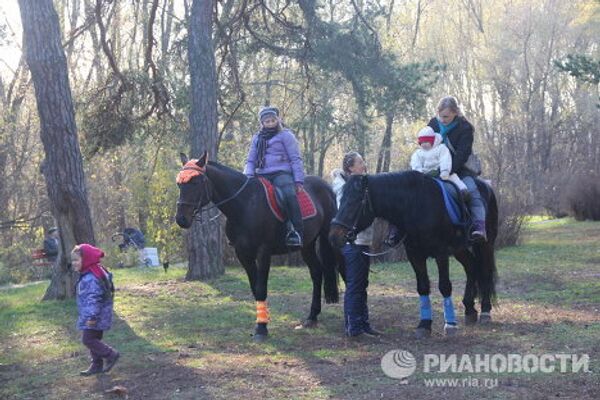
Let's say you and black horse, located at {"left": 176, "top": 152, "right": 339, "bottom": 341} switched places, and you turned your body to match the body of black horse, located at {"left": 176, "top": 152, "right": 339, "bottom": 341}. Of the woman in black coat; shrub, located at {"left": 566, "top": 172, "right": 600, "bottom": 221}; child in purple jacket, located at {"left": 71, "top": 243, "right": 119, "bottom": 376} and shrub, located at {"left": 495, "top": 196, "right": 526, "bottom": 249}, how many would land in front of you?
1

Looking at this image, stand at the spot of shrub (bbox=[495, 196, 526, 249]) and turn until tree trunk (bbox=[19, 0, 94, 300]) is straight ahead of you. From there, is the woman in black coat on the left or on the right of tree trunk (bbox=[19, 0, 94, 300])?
left

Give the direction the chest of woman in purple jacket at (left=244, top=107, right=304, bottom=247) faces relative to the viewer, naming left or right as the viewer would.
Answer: facing the viewer and to the left of the viewer

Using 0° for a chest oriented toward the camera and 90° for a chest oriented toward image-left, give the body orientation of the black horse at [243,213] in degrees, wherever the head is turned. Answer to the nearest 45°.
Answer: approximately 45°

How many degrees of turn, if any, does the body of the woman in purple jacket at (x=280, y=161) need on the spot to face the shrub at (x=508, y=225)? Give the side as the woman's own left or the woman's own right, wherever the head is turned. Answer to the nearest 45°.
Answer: approximately 180°
